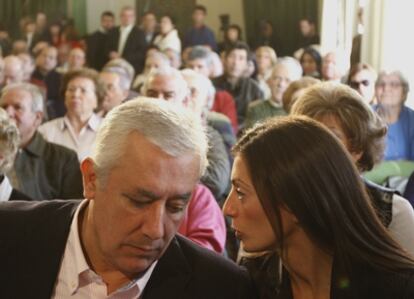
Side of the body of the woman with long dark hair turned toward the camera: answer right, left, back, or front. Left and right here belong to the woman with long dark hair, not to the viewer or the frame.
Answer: left

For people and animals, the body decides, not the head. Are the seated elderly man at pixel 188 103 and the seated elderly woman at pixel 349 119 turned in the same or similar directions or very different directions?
same or similar directions

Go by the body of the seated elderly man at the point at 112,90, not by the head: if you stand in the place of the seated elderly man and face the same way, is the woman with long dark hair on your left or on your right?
on your left

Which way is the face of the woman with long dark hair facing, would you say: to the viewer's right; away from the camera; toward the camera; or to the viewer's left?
to the viewer's left

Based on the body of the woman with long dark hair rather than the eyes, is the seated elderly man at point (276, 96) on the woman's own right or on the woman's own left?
on the woman's own right

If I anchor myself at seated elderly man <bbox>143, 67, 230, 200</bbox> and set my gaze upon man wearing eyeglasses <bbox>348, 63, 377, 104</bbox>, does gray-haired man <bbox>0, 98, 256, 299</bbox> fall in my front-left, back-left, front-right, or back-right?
back-right

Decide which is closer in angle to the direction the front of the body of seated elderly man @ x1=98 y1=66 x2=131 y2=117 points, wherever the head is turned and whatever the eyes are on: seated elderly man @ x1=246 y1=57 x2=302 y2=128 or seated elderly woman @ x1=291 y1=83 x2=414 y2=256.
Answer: the seated elderly woman

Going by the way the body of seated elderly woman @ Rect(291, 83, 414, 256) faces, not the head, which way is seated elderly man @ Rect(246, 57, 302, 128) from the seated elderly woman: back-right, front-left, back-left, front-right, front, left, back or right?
back-right

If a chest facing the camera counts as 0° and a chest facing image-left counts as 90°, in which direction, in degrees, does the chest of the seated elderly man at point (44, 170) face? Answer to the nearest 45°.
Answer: approximately 45°

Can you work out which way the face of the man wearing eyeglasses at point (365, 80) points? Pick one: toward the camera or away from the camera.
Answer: toward the camera

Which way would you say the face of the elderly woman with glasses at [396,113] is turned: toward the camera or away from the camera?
toward the camera

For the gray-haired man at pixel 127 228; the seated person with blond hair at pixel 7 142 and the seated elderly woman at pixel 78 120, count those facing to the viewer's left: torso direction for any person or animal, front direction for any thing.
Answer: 0

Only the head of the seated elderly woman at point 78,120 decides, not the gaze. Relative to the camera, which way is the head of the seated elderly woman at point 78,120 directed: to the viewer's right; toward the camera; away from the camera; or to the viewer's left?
toward the camera

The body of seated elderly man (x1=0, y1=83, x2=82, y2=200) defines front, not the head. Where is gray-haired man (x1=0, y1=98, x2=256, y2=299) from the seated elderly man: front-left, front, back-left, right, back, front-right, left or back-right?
front-left

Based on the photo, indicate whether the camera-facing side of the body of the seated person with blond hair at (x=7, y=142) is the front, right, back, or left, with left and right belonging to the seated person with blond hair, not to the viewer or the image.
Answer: front

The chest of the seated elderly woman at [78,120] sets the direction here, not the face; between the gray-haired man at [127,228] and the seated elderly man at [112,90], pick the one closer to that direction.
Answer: the gray-haired man

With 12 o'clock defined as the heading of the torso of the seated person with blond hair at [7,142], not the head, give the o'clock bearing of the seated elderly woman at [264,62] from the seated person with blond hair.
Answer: The seated elderly woman is roughly at 7 o'clock from the seated person with blond hair.
